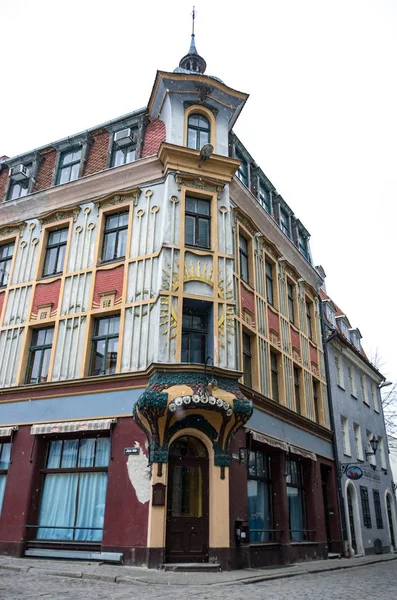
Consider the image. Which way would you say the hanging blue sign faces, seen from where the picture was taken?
facing the viewer

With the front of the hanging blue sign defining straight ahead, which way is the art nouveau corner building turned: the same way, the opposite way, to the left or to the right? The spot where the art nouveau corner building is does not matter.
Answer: the same way

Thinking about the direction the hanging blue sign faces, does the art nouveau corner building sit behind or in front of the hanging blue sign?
in front

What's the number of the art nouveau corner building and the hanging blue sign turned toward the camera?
2

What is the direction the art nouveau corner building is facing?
toward the camera

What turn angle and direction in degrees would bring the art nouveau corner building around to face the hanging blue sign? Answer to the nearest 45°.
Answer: approximately 135° to its left
